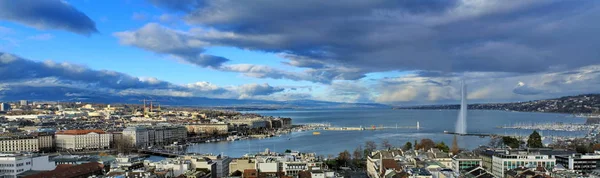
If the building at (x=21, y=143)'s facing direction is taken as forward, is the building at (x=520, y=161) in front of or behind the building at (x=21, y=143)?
in front

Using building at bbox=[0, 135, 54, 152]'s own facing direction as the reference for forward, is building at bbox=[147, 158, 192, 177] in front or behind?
in front

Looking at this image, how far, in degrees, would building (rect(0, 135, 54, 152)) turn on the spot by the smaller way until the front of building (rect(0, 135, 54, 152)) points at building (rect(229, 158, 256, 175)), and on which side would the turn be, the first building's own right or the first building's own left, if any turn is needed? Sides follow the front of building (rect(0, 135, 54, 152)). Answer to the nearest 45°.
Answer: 0° — it already faces it

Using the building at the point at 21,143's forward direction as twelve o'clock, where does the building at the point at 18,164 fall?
the building at the point at 18,164 is roughly at 12 o'clock from the building at the point at 21,143.

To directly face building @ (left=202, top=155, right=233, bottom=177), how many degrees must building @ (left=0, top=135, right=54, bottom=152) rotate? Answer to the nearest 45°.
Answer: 0° — it already faces it

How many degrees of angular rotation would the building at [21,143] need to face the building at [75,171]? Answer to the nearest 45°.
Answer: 0° — it already faces it

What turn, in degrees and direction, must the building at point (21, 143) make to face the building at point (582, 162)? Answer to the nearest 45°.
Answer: approximately 45° to its left

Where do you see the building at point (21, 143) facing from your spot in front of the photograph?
facing the viewer
